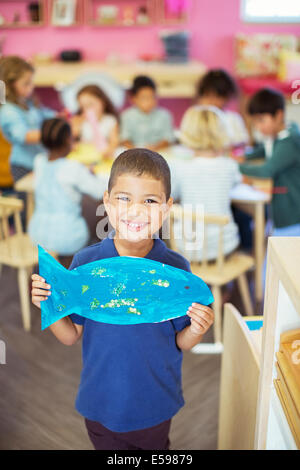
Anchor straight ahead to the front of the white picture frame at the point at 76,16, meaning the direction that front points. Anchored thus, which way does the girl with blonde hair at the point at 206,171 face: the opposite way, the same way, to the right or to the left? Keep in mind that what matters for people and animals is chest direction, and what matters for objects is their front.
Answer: the opposite way

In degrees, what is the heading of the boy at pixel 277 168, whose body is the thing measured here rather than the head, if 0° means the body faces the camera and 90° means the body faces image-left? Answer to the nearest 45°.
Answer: approximately 90°

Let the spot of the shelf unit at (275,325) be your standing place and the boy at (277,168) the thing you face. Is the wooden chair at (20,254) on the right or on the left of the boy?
left

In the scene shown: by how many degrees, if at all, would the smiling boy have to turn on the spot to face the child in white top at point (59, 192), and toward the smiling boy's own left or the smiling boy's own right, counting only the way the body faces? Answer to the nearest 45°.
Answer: approximately 180°

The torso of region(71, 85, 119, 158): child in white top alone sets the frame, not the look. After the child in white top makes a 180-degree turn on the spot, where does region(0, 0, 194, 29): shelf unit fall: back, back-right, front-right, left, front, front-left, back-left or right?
front

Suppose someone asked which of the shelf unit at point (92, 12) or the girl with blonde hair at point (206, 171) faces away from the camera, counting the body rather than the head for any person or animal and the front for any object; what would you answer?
the girl with blonde hair

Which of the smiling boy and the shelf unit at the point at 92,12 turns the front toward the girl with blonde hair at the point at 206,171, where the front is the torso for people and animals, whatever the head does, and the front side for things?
the shelf unit

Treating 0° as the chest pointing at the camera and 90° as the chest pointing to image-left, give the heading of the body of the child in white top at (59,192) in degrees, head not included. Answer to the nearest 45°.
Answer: approximately 225°

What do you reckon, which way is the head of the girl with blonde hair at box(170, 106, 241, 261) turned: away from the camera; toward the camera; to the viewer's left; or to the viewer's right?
away from the camera

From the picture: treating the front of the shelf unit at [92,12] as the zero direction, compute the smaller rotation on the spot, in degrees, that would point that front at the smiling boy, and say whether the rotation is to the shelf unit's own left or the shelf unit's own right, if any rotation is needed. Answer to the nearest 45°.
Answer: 0° — it already faces them
